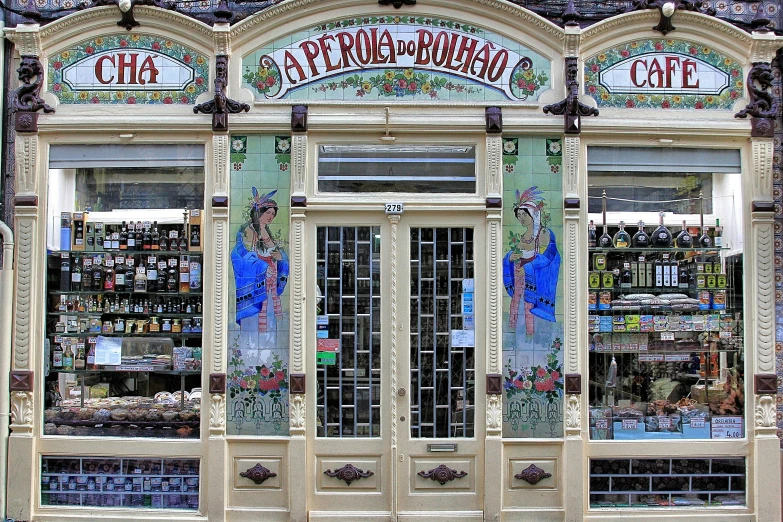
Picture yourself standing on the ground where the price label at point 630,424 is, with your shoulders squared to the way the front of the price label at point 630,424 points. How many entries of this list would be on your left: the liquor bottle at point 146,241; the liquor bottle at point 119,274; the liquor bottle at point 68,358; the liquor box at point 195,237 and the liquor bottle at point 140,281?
0

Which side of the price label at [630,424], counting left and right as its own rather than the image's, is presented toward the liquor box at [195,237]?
right

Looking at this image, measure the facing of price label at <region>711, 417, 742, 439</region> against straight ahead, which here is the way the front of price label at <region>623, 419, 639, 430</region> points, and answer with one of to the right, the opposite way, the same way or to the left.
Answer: the same way

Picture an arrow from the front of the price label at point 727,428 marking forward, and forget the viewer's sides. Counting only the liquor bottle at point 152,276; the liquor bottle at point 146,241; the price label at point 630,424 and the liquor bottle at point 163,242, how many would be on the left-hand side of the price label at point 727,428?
0

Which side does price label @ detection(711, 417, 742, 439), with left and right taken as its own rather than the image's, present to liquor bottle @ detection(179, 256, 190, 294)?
right

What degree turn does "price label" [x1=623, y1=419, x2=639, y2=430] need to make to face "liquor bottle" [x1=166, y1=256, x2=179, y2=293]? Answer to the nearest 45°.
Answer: approximately 90° to its right

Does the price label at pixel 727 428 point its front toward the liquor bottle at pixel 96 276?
no

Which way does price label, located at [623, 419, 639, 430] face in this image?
toward the camera

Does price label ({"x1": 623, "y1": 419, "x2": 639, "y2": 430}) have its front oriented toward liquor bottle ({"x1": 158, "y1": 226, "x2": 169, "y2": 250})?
no

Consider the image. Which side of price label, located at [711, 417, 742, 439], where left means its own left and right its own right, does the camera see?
front

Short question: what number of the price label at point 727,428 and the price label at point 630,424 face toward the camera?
2
